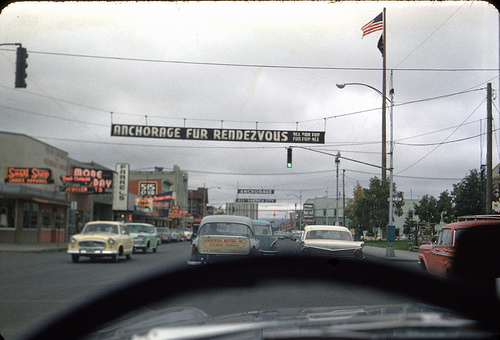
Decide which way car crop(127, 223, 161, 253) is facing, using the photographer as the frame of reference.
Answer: facing the viewer and to the left of the viewer

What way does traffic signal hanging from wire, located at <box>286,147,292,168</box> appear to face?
toward the camera

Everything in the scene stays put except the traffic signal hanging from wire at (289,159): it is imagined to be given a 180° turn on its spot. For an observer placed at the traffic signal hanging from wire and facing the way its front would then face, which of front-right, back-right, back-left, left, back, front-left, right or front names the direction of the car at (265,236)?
back

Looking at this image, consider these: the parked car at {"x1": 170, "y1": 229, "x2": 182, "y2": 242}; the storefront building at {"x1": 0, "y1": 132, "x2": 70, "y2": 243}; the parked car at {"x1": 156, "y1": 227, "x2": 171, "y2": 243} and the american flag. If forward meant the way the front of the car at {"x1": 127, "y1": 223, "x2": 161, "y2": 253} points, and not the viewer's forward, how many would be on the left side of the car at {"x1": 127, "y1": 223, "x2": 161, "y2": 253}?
1

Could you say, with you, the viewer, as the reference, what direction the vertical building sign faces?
facing the viewer

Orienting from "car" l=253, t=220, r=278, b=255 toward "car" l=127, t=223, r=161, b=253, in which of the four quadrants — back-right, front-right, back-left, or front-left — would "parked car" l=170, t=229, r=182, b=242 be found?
front-right

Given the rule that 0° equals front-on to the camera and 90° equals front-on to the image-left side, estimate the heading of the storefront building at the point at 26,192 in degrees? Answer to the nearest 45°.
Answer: approximately 315°

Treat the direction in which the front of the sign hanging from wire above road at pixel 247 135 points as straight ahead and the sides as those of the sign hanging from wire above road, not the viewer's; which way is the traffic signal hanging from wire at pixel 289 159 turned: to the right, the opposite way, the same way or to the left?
the same way

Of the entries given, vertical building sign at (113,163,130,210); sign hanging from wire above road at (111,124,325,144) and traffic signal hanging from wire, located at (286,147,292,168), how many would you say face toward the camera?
3

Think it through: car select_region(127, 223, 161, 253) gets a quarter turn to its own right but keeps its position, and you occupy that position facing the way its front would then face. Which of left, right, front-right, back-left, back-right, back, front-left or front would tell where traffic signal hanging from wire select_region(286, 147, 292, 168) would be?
back-right

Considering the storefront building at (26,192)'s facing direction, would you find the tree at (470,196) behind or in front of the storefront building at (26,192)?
in front
